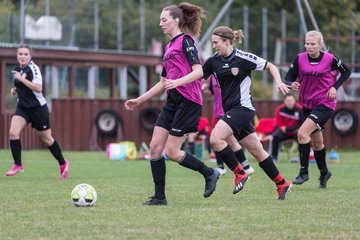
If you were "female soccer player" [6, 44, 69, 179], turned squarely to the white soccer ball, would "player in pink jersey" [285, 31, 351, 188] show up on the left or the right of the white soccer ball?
left

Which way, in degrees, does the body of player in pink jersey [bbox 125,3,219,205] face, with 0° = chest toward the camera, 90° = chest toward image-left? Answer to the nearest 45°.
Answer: approximately 90°

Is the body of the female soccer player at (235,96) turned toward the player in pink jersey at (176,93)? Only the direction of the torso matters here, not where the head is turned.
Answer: yes

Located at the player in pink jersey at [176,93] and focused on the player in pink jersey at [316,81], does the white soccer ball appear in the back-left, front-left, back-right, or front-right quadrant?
back-left

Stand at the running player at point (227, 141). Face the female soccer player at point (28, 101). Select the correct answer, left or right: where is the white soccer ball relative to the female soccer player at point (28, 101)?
left

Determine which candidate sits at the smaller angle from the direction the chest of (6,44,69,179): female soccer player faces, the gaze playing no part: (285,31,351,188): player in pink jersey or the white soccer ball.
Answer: the white soccer ball

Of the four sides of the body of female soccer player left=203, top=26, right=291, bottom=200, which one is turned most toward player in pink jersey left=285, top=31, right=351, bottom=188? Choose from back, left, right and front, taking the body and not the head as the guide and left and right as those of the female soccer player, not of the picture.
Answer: back

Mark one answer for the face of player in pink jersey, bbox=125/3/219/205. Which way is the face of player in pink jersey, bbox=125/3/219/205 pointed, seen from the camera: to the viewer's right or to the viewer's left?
to the viewer's left
